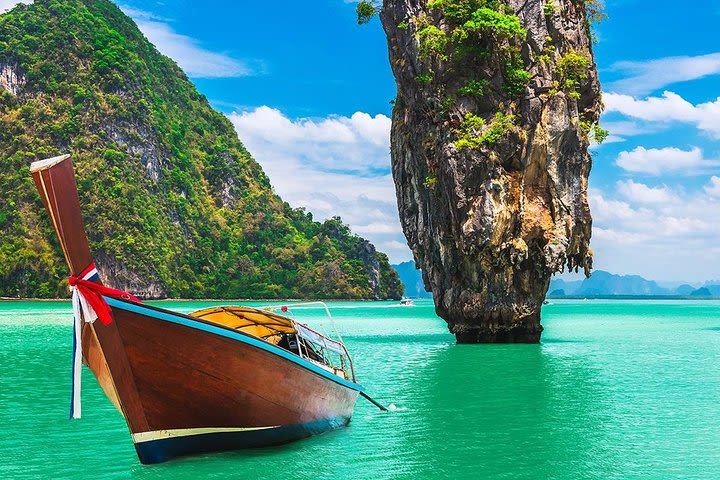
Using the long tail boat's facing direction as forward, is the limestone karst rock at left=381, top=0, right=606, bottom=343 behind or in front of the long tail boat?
behind

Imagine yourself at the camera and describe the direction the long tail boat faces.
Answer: facing the viewer and to the left of the viewer
